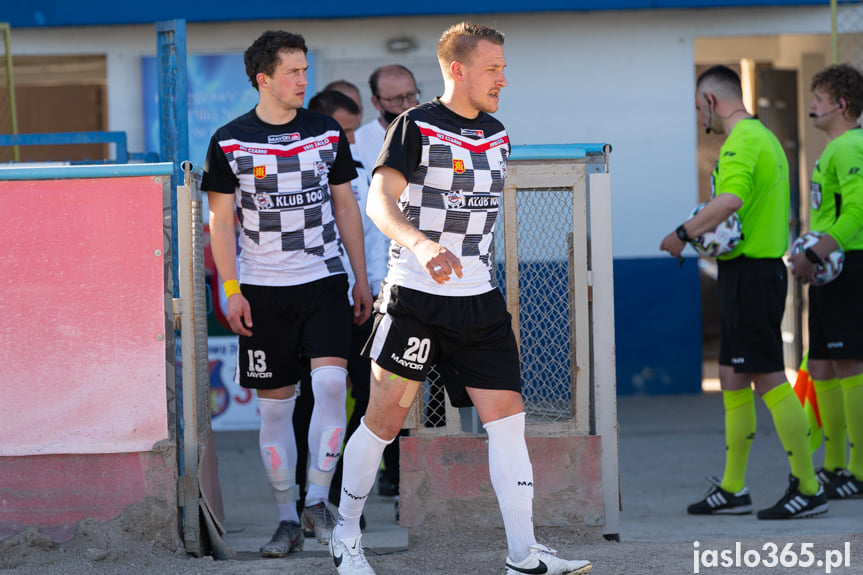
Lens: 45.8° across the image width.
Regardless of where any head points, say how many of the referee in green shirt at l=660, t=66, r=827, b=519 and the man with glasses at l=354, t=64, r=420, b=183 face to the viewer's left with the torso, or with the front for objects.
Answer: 1

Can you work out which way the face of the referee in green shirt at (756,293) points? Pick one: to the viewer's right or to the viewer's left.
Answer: to the viewer's left

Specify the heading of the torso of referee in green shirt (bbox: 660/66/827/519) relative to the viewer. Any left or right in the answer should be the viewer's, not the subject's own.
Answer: facing to the left of the viewer

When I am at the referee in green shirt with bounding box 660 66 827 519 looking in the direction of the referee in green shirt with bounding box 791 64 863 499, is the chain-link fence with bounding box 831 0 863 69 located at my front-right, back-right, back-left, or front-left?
front-left

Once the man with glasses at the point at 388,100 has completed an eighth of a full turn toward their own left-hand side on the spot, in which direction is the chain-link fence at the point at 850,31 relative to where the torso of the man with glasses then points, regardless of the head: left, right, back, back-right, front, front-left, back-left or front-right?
front-left

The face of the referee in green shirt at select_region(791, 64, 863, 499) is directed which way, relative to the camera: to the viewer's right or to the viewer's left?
to the viewer's left

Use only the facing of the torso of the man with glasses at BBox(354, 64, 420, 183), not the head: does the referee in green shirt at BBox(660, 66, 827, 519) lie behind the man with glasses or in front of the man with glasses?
in front

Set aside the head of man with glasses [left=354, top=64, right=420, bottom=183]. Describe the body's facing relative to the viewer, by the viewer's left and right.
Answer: facing the viewer and to the right of the viewer
